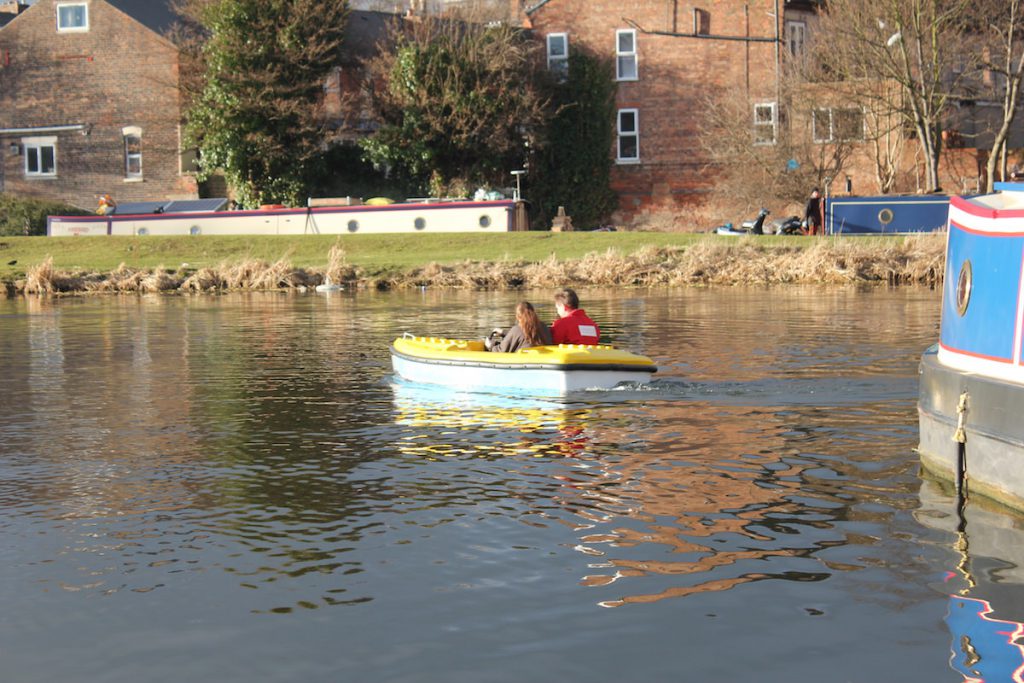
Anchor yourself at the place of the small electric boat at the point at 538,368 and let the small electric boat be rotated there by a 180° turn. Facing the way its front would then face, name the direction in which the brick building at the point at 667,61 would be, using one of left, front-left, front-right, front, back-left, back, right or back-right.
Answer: back-left

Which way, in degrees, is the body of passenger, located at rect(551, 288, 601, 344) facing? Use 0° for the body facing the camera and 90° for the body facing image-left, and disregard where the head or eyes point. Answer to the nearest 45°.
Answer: approximately 135°

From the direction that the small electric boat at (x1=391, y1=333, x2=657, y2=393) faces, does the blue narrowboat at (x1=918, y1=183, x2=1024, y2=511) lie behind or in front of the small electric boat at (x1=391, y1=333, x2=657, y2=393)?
behind

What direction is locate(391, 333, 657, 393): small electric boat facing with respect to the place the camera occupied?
facing away from the viewer and to the left of the viewer

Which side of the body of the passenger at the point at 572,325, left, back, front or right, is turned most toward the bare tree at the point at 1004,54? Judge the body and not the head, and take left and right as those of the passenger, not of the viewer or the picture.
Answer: right

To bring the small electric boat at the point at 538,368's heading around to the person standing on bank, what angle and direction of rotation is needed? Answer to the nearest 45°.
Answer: approximately 45° to its right

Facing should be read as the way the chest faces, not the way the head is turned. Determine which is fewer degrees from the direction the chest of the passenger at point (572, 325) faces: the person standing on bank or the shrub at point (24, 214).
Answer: the shrub

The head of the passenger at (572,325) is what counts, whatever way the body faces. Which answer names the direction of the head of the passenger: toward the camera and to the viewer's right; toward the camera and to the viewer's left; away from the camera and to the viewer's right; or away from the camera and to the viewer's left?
away from the camera and to the viewer's left

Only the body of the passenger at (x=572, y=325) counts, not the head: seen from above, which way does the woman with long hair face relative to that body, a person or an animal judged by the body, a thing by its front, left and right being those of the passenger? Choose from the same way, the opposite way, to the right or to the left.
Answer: the same way

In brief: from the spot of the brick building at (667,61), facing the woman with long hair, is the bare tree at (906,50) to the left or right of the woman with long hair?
left

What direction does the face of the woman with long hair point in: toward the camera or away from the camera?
away from the camera

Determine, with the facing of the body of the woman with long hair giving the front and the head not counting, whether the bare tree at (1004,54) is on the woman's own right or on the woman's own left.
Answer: on the woman's own right

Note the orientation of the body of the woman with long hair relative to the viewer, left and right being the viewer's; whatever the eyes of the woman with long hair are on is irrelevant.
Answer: facing away from the viewer and to the left of the viewer
